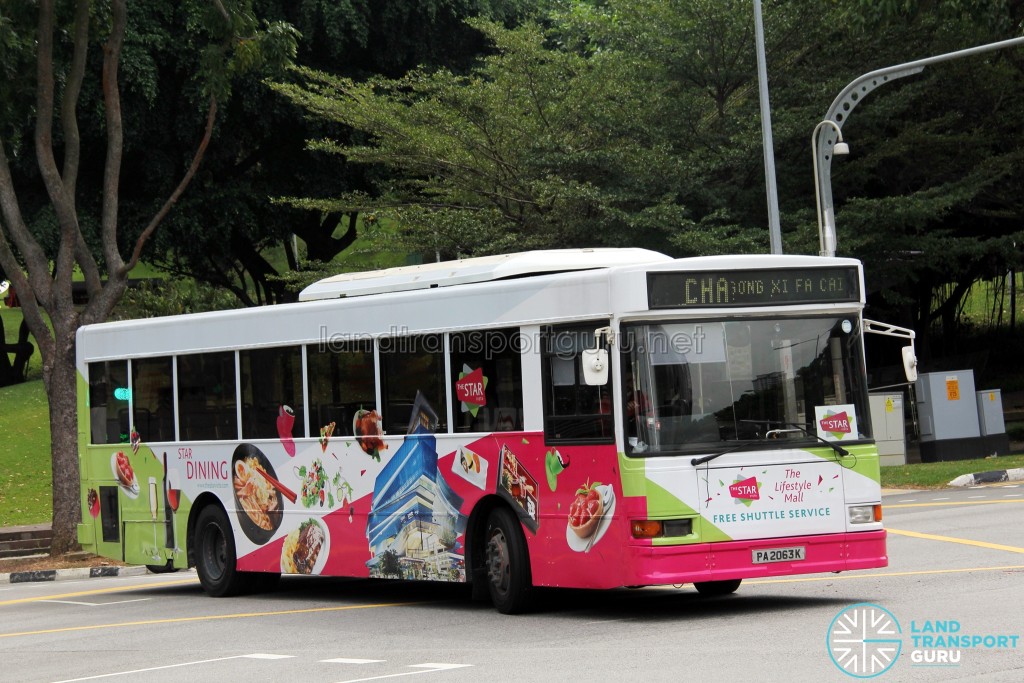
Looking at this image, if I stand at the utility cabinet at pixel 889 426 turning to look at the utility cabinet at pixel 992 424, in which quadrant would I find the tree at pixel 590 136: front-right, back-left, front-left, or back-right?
back-left

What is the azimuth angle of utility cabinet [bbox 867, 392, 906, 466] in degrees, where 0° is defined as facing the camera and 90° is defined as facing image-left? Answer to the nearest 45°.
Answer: approximately 0°

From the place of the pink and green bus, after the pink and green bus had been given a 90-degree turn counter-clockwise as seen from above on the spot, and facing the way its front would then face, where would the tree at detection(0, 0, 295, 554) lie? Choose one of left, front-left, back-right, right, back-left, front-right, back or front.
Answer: left

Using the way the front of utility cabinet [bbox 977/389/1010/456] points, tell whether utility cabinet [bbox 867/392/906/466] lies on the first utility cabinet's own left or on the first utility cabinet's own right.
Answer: on the first utility cabinet's own right

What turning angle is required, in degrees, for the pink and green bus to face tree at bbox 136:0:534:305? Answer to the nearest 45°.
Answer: approximately 135° to its left

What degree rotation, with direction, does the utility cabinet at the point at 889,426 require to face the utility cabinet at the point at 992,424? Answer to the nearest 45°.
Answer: approximately 135° to its left

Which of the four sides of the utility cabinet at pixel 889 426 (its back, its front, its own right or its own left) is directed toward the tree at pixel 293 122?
right

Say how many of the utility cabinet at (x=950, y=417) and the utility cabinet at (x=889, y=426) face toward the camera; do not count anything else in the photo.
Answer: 2
